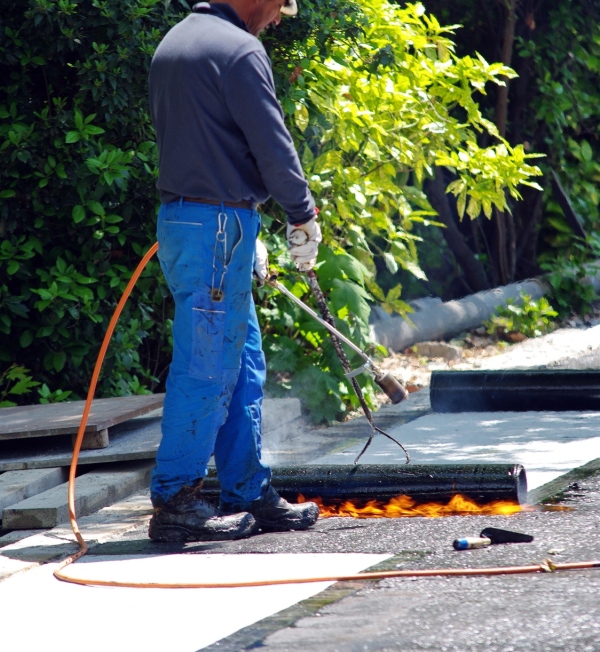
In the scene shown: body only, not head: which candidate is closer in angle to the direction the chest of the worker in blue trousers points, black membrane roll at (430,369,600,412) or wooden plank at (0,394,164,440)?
the black membrane roll

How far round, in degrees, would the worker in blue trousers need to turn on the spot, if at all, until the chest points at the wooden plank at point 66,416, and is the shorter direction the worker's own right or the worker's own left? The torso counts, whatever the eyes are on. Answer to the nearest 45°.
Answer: approximately 135° to the worker's own left

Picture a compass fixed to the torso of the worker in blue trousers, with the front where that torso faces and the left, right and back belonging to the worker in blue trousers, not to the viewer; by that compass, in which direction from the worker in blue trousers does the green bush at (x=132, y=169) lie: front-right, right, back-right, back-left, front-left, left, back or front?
left

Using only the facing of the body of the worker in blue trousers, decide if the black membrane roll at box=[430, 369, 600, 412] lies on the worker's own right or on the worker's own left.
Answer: on the worker's own left

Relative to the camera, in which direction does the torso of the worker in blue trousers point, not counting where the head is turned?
to the viewer's right

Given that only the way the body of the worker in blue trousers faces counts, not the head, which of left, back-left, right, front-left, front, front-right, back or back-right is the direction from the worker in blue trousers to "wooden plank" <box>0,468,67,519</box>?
back-left

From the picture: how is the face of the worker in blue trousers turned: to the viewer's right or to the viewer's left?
to the viewer's right
